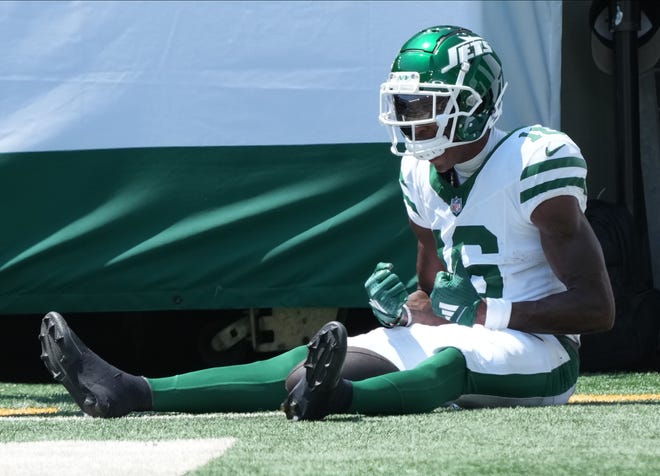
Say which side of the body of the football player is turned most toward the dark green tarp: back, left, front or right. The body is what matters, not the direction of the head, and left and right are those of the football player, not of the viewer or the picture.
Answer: right

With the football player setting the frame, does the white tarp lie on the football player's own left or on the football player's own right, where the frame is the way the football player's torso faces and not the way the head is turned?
on the football player's own right

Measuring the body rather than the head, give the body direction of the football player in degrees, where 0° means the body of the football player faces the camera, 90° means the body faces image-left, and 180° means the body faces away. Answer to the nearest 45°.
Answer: approximately 45°
